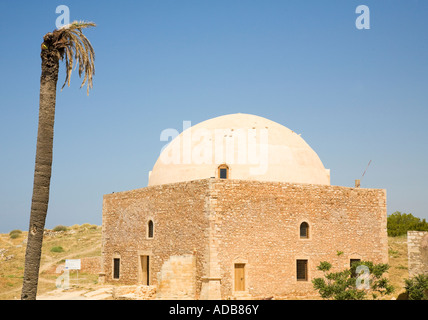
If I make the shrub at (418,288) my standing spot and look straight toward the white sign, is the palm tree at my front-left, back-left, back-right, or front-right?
front-left

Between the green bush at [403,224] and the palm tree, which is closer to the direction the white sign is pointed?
the palm tree

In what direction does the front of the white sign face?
toward the camera

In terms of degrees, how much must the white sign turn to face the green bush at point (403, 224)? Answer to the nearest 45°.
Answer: approximately 135° to its left

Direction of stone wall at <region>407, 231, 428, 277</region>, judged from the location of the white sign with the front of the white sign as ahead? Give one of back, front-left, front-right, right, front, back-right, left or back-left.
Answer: front-left

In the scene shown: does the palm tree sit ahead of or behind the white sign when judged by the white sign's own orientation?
ahead

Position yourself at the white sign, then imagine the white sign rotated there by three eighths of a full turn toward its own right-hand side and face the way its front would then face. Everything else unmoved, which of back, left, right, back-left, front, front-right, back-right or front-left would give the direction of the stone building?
back

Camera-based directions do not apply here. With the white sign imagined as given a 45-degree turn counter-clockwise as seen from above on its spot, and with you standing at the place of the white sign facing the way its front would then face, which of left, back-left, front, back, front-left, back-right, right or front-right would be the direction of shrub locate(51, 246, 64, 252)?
back-left

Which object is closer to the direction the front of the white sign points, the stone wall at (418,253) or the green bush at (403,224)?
the stone wall

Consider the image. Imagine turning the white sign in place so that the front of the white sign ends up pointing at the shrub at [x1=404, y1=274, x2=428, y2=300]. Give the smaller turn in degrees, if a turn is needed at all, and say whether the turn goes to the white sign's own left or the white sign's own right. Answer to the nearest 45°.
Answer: approximately 45° to the white sign's own left
